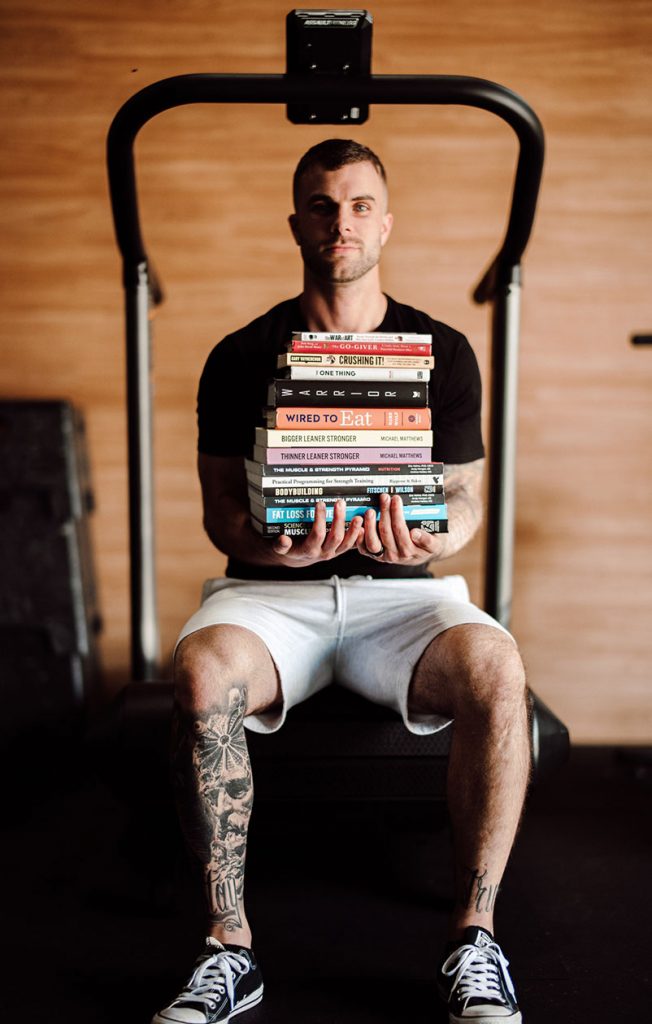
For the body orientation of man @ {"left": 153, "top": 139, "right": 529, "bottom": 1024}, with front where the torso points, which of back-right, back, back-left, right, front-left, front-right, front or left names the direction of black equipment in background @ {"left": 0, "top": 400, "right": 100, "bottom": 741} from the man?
back-right

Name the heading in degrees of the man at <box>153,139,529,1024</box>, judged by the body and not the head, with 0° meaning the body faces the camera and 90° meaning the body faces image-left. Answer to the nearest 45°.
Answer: approximately 0°
